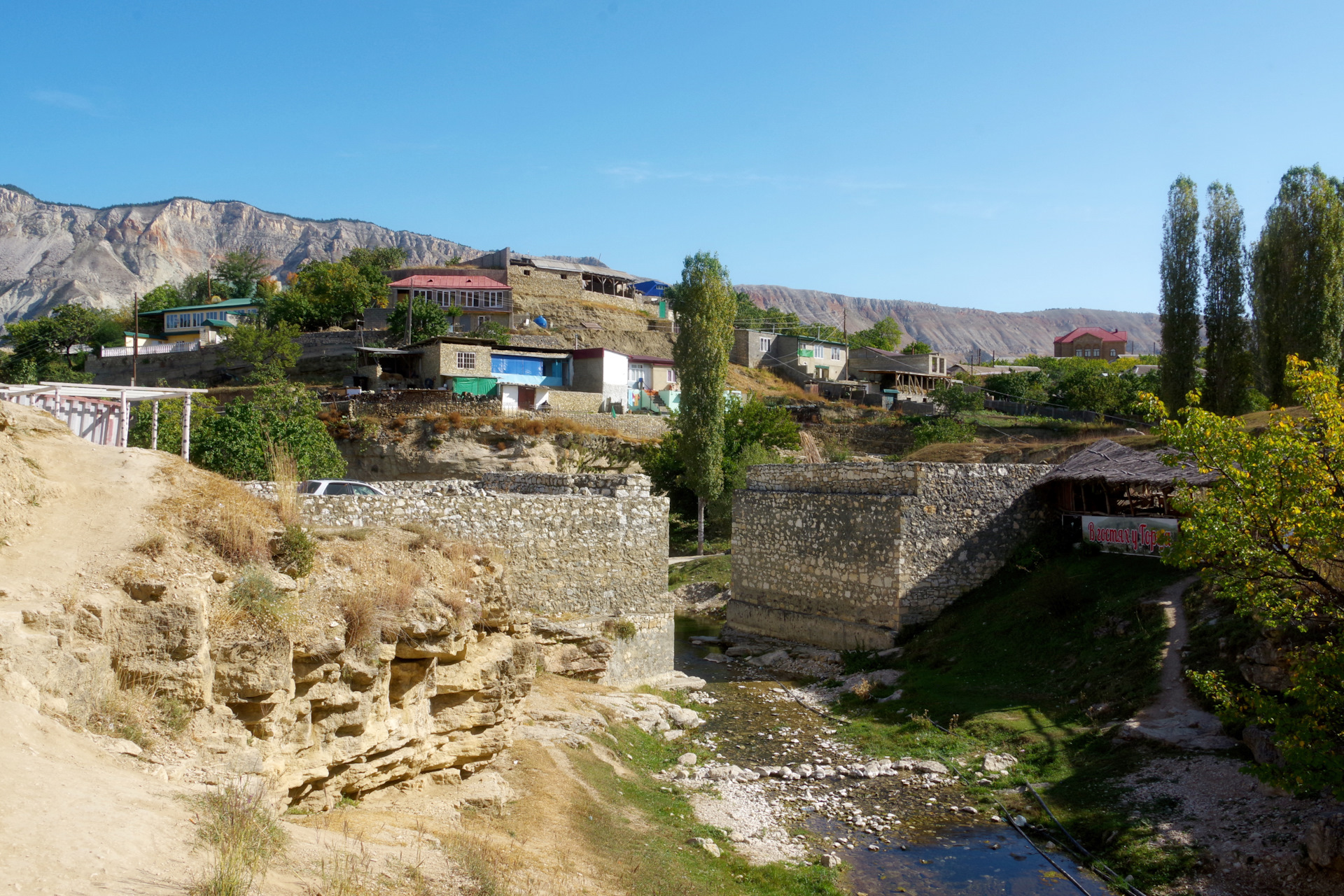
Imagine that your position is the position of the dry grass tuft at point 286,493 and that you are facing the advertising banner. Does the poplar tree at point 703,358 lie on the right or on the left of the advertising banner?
left

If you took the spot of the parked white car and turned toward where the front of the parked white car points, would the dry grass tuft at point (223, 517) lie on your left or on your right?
on your right

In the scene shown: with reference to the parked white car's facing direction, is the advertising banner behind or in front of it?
in front

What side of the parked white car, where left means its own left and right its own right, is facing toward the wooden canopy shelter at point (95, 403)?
back

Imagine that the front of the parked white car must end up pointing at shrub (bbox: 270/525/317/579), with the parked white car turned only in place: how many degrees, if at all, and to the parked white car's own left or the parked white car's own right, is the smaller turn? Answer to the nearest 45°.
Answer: approximately 90° to the parked white car's own right

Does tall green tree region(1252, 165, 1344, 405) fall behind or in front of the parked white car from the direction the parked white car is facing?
in front
